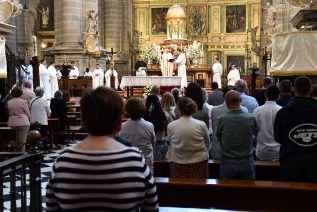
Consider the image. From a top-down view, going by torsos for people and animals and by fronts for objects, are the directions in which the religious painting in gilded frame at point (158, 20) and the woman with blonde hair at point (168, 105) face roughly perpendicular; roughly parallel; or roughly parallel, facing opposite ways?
roughly parallel, facing opposite ways

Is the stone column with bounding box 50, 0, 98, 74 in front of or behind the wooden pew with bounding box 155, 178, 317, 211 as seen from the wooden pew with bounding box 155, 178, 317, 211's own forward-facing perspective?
in front

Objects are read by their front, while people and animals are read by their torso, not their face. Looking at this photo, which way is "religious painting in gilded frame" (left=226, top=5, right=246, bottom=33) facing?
toward the camera

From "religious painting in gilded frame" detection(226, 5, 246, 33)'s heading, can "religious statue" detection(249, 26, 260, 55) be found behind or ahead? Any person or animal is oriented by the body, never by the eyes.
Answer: ahead

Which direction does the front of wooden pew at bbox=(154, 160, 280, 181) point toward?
away from the camera

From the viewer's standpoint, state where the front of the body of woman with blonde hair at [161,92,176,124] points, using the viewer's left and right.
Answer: facing away from the viewer

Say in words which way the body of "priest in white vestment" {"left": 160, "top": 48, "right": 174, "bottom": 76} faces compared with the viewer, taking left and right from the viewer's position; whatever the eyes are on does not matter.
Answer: facing the viewer

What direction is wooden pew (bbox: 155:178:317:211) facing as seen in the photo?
away from the camera

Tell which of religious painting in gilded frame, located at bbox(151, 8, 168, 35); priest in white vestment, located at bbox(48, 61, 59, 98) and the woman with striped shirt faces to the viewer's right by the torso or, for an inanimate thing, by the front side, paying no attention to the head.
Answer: the priest in white vestment

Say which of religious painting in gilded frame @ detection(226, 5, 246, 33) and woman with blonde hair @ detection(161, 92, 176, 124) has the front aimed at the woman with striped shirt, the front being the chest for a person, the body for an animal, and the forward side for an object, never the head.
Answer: the religious painting in gilded frame

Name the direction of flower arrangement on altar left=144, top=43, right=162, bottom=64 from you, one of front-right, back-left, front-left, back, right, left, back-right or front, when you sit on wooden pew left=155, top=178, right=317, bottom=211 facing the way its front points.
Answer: front

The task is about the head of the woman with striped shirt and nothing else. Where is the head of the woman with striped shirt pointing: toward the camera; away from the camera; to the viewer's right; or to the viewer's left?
away from the camera

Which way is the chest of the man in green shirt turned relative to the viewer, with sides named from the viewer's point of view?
facing away from the viewer

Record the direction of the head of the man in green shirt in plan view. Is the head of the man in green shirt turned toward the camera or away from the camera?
away from the camera

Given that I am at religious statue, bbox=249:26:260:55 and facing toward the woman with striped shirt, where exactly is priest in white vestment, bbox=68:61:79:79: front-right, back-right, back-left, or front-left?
front-right

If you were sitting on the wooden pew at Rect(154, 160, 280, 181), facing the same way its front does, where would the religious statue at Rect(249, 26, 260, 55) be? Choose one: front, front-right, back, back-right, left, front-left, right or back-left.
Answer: front

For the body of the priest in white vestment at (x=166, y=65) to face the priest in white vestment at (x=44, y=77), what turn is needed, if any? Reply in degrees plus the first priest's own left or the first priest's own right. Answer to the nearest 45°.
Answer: approximately 45° to the first priest's own right

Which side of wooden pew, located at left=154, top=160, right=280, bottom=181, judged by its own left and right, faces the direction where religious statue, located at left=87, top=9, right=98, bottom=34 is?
front
